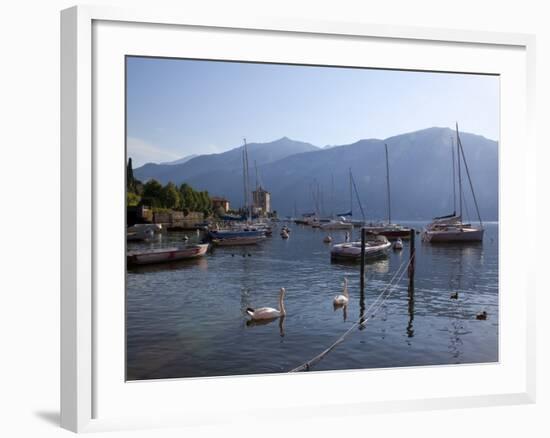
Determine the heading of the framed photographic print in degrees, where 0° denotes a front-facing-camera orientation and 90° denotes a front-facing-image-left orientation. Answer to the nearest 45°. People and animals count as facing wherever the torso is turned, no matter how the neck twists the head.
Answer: approximately 315°
